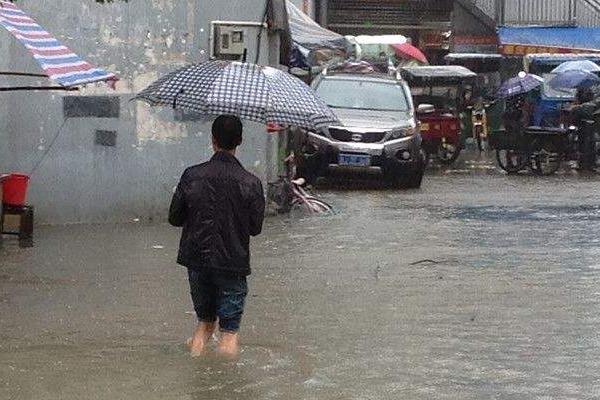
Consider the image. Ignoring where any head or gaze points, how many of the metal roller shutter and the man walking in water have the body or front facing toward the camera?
1

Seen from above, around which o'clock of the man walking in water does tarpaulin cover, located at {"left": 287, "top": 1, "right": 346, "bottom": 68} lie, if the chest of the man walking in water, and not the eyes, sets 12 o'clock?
The tarpaulin cover is roughly at 12 o'clock from the man walking in water.

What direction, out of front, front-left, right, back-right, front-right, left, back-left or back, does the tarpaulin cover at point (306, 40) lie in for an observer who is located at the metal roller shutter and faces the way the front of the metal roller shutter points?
front

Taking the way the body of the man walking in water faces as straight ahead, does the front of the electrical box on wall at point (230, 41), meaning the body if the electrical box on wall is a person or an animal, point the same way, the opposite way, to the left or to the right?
the opposite way

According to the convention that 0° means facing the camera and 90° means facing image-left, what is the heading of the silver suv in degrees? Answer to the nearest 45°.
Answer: approximately 0°

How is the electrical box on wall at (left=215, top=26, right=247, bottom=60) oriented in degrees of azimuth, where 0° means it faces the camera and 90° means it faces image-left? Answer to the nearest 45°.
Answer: approximately 0°

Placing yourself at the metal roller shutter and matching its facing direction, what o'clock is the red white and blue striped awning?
The red white and blue striped awning is roughly at 12 o'clock from the metal roller shutter.

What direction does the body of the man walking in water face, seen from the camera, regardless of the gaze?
away from the camera

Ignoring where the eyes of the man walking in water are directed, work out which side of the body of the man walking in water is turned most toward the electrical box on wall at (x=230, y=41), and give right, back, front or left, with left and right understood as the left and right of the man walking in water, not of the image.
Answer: front

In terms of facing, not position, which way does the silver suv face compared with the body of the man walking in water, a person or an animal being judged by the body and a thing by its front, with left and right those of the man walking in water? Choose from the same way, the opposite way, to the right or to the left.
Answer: the opposite way

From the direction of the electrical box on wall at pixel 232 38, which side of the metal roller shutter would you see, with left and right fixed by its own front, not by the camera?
front

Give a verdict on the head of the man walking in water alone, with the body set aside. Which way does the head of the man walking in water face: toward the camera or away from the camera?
away from the camera

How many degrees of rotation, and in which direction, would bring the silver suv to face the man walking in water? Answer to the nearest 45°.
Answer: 0° — it already faces them

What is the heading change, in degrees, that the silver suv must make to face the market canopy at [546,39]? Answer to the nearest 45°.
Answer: approximately 180°

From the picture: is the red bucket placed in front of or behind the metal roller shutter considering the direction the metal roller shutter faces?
in front
